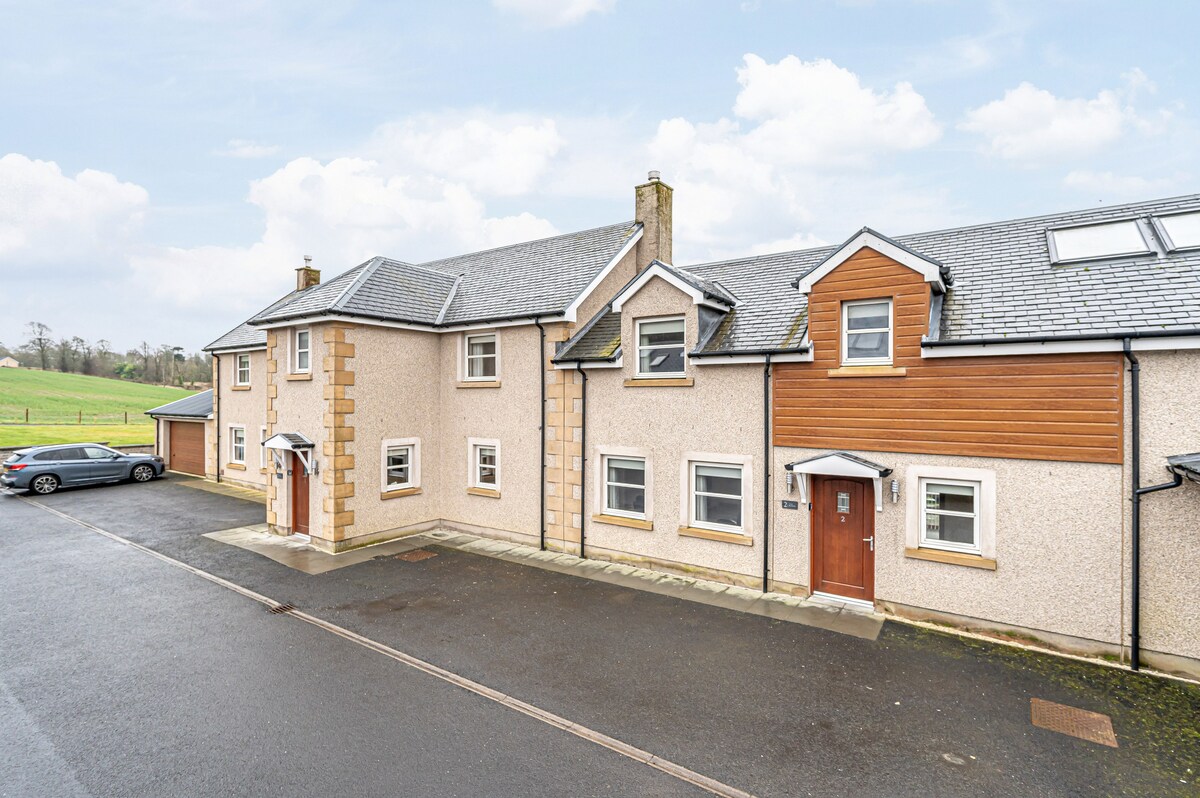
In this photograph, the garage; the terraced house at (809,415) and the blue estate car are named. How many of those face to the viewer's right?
1

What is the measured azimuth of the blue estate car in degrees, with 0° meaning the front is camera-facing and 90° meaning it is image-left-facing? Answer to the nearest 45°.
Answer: approximately 270°

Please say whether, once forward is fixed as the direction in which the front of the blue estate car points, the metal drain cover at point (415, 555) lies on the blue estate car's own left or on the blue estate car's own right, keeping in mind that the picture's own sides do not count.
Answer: on the blue estate car's own right

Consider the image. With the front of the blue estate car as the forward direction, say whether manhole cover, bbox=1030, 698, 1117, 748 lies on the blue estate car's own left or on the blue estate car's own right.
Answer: on the blue estate car's own right

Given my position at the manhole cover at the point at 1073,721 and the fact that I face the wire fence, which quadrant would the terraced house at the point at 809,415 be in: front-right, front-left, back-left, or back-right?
front-right

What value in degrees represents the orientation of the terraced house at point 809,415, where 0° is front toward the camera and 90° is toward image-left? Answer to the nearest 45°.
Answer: approximately 45°

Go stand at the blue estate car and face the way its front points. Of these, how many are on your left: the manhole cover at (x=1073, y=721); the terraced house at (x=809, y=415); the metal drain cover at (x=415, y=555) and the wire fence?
1

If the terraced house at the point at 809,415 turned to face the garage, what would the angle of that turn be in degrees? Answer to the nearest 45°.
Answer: approximately 90° to its right

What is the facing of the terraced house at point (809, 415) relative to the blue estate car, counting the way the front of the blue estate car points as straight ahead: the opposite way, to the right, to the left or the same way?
the opposite way

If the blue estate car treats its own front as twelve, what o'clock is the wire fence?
The wire fence is roughly at 9 o'clock from the blue estate car.

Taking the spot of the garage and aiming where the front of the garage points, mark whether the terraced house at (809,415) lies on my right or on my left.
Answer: on my left
